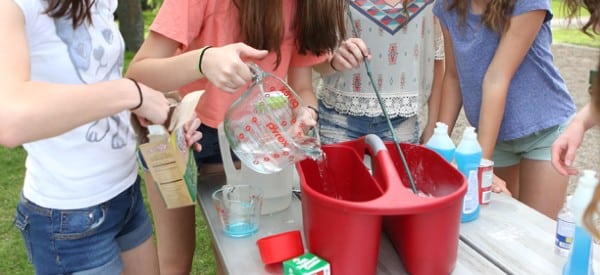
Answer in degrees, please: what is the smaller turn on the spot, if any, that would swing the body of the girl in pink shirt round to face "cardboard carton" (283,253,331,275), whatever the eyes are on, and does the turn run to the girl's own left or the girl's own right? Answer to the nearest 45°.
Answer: approximately 45° to the girl's own right

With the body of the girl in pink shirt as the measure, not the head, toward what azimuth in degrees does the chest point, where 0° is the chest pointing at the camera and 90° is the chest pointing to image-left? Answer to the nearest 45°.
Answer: approximately 315°

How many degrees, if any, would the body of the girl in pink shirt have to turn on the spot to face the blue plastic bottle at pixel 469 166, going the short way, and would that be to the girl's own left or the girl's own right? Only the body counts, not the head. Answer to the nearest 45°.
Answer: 0° — they already face it

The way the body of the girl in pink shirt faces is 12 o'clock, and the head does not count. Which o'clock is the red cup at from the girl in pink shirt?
The red cup is roughly at 1 o'clock from the girl in pink shirt.

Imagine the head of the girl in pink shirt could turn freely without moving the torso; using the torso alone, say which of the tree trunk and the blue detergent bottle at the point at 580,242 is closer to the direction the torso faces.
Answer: the blue detergent bottle

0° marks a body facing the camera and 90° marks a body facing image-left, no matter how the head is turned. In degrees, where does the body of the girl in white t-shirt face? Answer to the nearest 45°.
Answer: approximately 315°
